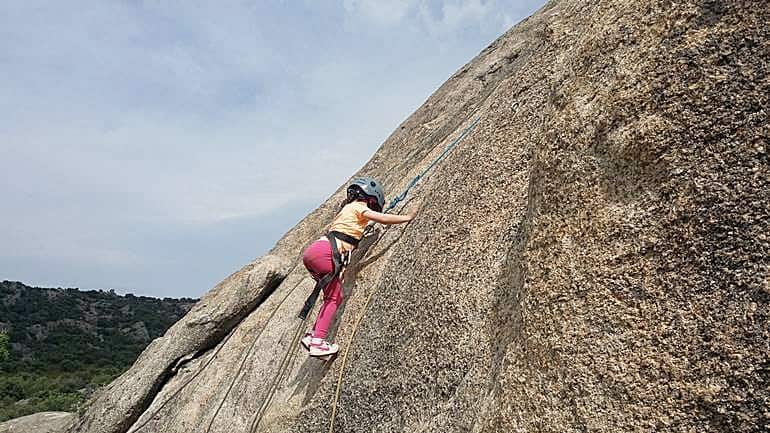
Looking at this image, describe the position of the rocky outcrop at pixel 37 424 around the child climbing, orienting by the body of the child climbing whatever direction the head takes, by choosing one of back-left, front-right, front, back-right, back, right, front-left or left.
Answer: back-left

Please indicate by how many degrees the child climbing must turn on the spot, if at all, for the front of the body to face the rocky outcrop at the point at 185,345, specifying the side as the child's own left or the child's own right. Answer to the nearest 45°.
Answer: approximately 135° to the child's own left

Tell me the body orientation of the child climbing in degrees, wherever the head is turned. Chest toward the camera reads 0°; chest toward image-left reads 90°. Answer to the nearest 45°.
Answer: approximately 270°

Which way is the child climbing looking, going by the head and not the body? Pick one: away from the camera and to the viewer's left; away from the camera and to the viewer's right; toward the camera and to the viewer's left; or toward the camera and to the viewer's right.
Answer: away from the camera and to the viewer's right
